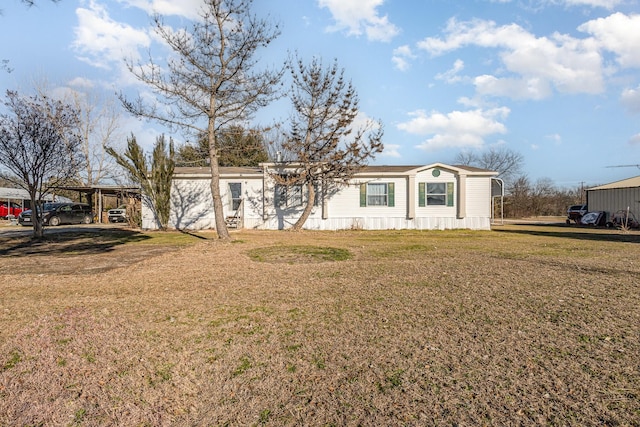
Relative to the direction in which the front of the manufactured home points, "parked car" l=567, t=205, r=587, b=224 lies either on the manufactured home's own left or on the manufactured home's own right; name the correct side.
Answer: on the manufactured home's own left

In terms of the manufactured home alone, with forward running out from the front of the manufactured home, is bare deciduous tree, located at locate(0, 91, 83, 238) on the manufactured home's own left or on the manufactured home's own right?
on the manufactured home's own right

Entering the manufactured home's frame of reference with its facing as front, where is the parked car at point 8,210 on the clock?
The parked car is roughly at 4 o'clock from the manufactured home.

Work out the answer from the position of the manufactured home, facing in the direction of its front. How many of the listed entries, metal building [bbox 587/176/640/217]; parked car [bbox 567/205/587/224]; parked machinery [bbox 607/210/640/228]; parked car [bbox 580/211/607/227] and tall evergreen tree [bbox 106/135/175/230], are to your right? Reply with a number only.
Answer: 1

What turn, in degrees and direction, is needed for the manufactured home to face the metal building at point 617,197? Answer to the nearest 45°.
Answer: approximately 90° to its left

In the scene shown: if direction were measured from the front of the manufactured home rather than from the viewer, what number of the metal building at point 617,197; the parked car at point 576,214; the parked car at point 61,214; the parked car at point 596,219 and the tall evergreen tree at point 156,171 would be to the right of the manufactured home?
2

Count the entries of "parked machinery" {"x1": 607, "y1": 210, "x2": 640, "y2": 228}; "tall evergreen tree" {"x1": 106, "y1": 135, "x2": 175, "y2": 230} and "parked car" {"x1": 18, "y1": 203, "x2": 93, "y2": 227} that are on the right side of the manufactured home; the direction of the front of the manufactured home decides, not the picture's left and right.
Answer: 2

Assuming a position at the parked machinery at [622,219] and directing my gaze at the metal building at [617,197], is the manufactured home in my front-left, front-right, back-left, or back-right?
back-left

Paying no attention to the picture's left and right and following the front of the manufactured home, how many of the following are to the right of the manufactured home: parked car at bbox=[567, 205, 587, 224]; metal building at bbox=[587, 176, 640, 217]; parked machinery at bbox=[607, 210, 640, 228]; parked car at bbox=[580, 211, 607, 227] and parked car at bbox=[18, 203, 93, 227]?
1

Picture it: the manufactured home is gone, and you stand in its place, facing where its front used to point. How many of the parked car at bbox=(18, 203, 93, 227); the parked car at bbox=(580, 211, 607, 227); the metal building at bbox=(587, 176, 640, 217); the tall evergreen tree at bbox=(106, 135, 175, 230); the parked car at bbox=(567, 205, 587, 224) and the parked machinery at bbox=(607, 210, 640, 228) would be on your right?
2

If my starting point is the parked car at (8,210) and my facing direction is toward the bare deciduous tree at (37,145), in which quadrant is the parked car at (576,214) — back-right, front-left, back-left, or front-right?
front-left

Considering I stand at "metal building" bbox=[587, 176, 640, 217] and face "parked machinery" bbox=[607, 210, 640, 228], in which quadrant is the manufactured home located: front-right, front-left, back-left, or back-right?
front-right

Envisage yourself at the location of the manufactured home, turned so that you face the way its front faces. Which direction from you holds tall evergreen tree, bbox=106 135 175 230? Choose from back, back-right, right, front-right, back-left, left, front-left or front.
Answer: right

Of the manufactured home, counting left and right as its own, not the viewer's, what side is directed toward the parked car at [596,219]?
left

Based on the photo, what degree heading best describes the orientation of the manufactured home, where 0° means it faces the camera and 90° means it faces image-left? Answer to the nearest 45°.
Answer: approximately 0°

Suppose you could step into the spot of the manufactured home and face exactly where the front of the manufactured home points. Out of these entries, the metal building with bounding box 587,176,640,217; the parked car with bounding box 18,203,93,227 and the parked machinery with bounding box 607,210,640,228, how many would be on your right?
1
